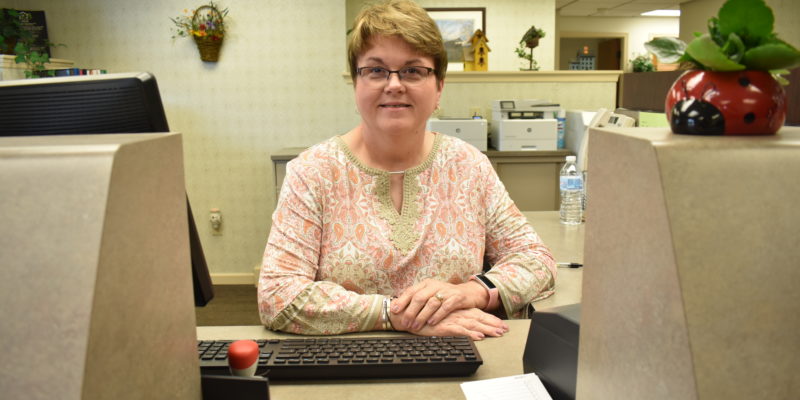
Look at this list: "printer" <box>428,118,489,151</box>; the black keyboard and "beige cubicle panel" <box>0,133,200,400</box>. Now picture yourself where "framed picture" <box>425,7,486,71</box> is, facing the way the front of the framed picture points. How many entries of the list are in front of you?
3

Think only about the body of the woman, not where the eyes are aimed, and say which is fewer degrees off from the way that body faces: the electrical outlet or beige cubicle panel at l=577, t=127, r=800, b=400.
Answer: the beige cubicle panel

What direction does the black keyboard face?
away from the camera

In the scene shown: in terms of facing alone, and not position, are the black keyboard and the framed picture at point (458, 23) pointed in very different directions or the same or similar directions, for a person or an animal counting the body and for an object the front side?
very different directions

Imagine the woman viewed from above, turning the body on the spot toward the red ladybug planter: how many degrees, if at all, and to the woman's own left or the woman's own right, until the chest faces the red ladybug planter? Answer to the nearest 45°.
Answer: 0° — they already face it

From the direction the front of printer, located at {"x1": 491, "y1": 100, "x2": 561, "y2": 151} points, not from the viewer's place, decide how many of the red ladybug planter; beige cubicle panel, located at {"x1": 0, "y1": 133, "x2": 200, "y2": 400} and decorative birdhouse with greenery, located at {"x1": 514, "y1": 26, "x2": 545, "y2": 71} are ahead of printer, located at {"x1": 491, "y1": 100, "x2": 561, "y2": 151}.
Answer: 2

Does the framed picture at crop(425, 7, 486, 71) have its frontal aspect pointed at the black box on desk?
yes

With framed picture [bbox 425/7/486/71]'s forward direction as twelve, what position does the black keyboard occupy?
The black keyboard is roughly at 12 o'clock from the framed picture.

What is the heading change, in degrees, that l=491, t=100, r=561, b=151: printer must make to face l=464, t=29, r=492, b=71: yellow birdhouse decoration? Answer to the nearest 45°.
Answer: approximately 135° to its right

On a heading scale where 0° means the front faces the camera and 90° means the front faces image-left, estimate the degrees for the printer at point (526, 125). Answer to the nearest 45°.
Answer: approximately 0°

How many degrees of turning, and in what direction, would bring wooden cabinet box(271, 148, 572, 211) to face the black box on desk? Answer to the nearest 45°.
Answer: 0° — it already faces it

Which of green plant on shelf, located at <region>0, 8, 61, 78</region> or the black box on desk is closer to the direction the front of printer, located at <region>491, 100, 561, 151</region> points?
the black box on desk

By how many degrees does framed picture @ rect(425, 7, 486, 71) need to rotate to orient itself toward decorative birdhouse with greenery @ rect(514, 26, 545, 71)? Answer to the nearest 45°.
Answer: approximately 45° to its left
